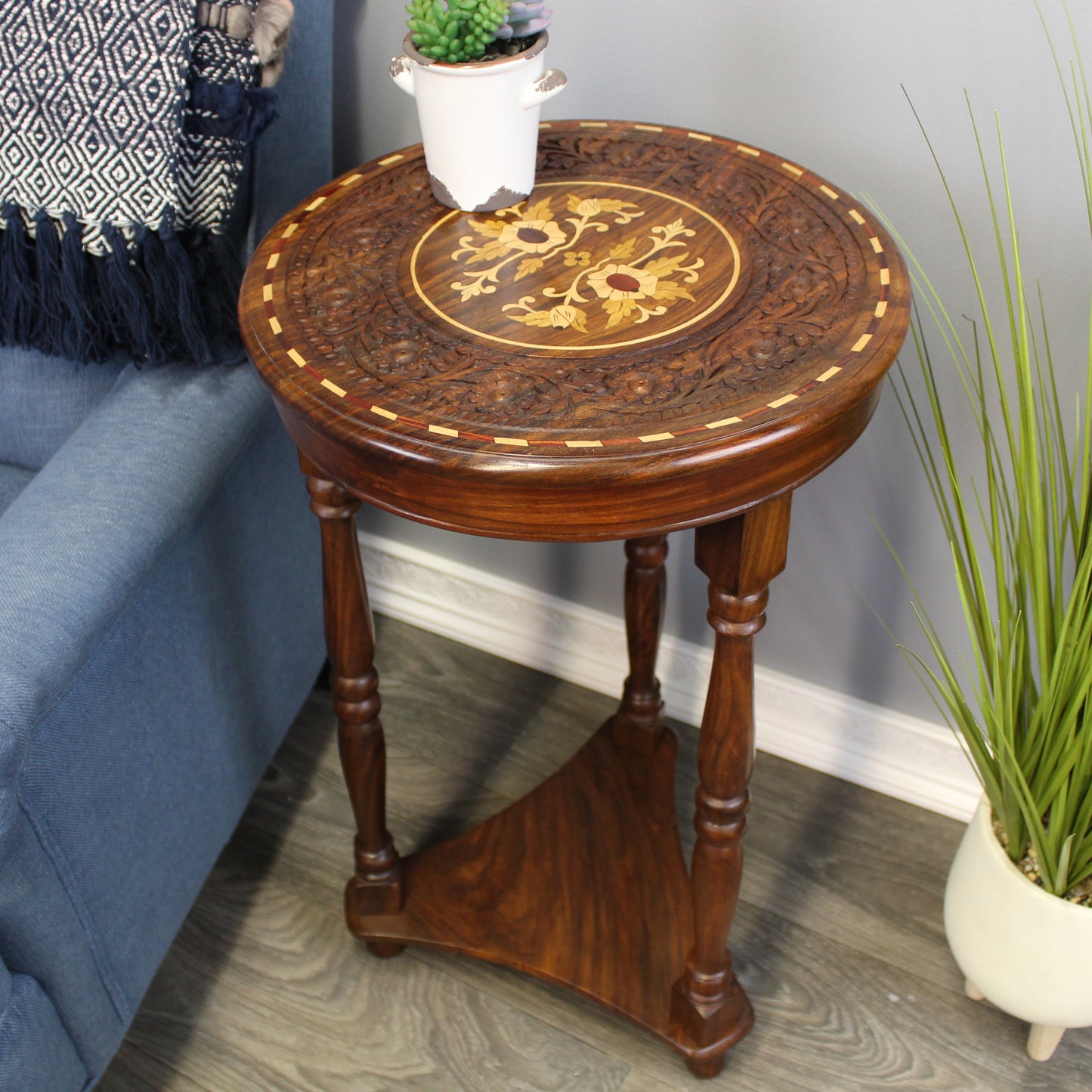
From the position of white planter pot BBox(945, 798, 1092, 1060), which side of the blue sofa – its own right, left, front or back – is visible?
left

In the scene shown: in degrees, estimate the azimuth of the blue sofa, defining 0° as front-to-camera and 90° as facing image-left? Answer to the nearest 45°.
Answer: approximately 45°
